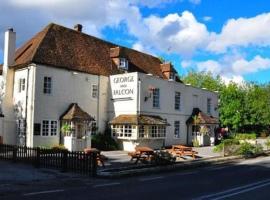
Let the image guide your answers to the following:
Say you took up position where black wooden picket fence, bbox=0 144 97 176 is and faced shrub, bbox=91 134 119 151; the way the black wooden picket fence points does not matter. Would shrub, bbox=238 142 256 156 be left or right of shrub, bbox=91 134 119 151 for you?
right

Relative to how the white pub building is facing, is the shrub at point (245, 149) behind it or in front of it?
in front

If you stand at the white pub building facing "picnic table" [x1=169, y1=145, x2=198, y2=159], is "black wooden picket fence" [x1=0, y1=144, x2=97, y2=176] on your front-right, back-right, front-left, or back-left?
front-right

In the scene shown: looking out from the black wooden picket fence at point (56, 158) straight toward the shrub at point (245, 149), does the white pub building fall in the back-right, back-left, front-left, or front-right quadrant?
front-left

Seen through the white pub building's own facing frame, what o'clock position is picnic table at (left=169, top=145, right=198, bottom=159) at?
The picnic table is roughly at 12 o'clock from the white pub building.

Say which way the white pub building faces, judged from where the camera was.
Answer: facing the viewer and to the right of the viewer
